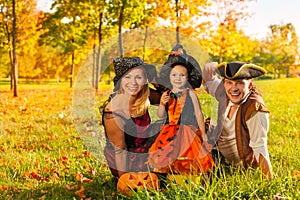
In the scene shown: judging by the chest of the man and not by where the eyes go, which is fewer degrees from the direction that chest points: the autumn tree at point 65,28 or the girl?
the girl

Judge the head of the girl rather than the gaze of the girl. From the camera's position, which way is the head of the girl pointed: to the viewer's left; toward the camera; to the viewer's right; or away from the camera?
toward the camera

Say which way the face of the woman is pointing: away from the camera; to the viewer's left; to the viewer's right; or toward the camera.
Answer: toward the camera

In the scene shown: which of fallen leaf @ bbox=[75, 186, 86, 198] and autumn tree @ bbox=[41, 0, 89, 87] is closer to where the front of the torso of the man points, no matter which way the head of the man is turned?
the fallen leaf

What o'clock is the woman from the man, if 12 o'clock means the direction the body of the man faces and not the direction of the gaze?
The woman is roughly at 1 o'clock from the man.

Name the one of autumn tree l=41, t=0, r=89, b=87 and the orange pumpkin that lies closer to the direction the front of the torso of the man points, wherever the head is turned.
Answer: the orange pumpkin

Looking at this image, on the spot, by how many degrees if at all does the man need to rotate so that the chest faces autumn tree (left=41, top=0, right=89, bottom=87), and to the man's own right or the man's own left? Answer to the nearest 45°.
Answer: approximately 90° to the man's own right

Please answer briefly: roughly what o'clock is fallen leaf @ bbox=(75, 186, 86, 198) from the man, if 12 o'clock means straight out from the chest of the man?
The fallen leaf is roughly at 1 o'clock from the man.

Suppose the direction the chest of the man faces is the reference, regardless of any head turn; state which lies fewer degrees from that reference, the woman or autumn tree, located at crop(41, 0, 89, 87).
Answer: the woman

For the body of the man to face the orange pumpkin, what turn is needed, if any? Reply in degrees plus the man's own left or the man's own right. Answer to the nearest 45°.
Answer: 0° — they already face it

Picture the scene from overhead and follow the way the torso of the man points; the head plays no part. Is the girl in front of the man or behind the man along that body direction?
in front

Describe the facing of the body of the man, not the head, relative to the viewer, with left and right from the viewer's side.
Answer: facing the viewer and to the left of the viewer
